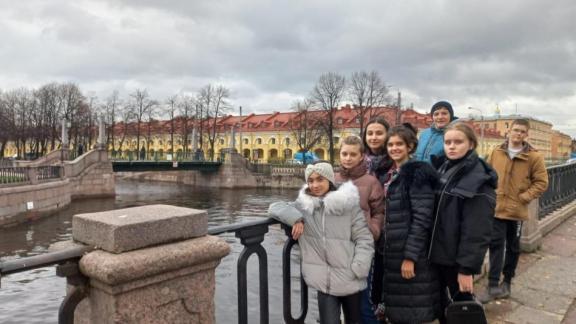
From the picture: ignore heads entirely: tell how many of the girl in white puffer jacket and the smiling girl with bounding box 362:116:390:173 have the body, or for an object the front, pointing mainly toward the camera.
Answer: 2

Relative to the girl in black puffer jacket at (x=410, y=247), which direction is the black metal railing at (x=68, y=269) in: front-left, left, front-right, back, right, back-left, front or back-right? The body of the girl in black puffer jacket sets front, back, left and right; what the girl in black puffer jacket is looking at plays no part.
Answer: front

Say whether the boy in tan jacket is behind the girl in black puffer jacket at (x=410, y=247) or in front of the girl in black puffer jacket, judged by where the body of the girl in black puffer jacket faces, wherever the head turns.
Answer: behind

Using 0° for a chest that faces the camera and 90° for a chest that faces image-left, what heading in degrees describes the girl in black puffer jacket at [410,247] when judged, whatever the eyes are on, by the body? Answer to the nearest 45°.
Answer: approximately 45°

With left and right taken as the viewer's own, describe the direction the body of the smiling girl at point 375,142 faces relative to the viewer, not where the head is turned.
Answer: facing the viewer

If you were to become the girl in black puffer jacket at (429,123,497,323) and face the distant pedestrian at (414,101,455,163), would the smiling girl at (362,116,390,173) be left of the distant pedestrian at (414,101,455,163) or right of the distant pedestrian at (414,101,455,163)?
left

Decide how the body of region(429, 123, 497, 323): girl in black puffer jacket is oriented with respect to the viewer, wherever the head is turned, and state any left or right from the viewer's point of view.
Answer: facing the viewer and to the left of the viewer

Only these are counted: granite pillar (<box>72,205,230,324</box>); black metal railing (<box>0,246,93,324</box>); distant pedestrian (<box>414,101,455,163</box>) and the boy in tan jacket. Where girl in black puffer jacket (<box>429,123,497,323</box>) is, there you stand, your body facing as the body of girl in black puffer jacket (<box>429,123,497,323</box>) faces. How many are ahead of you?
2

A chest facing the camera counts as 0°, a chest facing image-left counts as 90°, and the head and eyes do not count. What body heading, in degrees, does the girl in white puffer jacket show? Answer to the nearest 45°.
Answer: approximately 0°

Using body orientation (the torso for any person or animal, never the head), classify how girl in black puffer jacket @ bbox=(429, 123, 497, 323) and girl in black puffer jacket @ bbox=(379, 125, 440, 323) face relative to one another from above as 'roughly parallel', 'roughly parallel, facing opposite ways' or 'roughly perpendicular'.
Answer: roughly parallel

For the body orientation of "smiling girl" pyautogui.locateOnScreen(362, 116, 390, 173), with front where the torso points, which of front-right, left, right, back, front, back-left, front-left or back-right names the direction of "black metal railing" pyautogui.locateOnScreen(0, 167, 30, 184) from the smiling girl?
back-right

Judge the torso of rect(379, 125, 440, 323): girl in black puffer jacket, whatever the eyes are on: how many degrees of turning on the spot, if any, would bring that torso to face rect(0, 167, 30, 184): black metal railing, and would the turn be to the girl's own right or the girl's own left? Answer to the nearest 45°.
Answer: approximately 90° to the girl's own right
